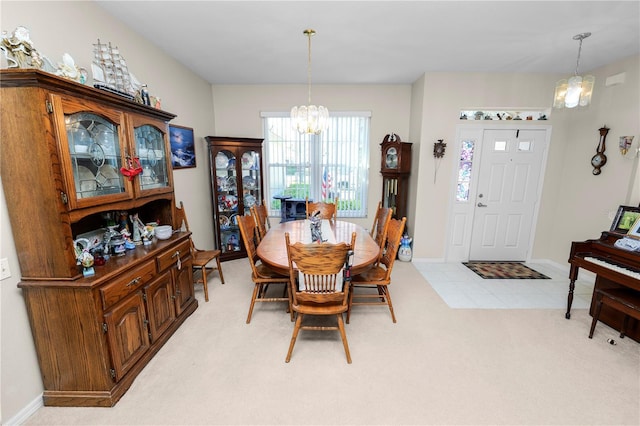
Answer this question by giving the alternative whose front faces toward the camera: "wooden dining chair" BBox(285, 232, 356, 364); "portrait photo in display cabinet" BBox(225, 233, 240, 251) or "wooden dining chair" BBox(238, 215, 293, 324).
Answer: the portrait photo in display cabinet

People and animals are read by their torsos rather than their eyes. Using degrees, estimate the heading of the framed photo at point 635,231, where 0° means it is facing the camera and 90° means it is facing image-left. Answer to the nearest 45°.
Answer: approximately 45°

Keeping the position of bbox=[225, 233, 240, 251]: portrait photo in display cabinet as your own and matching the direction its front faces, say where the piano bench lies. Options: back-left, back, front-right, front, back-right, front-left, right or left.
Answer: front-left

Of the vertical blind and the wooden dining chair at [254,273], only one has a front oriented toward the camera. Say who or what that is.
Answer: the vertical blind

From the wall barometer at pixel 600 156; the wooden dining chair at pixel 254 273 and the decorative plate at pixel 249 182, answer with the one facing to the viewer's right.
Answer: the wooden dining chair

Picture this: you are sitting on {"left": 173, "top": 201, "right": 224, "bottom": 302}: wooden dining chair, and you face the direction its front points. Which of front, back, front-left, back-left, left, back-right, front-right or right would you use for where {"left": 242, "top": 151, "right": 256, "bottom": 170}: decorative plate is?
left

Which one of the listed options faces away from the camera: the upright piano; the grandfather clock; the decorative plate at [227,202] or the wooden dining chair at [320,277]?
the wooden dining chair

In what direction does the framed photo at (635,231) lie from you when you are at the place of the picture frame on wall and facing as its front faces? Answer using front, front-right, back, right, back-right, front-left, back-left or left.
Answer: front

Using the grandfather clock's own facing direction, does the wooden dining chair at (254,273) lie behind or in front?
in front

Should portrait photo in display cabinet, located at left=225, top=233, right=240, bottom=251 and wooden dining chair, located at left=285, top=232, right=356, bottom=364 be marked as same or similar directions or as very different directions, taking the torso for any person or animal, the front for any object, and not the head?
very different directions

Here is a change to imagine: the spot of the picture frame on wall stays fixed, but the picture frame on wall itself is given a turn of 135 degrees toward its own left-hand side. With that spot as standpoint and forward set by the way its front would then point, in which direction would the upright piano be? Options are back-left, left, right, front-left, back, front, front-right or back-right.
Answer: back-right

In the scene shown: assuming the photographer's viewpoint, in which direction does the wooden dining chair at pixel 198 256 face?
facing the viewer and to the right of the viewer

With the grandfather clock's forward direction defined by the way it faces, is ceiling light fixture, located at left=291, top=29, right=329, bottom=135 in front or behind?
in front

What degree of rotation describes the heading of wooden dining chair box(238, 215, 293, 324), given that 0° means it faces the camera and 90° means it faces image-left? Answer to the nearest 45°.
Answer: approximately 270°

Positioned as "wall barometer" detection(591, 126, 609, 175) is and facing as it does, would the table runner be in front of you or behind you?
in front

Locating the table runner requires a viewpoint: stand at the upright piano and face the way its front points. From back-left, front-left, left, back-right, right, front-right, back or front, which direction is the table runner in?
front

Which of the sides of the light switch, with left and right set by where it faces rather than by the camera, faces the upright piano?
front

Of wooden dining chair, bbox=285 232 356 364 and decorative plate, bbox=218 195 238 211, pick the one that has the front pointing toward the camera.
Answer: the decorative plate

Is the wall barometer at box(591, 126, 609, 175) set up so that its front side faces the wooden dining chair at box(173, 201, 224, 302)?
yes

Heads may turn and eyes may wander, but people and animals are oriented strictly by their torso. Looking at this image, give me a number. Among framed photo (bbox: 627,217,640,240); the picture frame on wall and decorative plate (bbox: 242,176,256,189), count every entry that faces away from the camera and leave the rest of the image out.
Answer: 0
